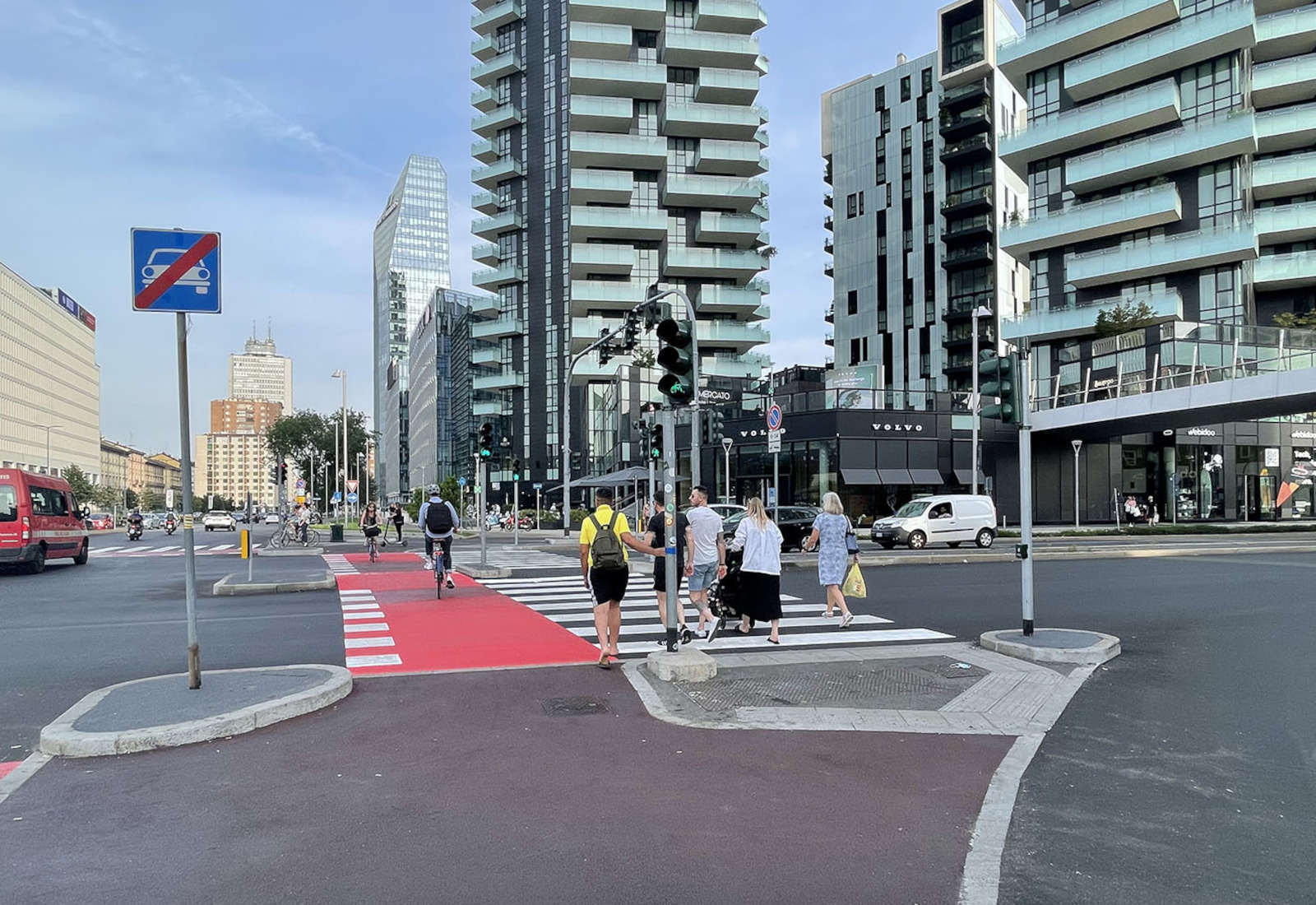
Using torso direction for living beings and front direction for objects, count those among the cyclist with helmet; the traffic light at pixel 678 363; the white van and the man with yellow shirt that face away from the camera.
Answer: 2

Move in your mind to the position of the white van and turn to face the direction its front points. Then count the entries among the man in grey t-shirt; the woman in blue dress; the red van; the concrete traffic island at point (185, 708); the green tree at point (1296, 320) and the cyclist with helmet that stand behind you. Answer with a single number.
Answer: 1

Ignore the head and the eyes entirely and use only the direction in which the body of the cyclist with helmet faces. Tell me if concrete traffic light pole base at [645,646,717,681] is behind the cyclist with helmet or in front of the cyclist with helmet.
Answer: behind

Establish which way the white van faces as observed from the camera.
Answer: facing the viewer and to the left of the viewer

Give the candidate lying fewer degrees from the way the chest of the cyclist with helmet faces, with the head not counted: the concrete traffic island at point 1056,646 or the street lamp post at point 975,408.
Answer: the street lamp post

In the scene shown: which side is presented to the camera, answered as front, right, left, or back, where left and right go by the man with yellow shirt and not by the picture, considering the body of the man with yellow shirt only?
back

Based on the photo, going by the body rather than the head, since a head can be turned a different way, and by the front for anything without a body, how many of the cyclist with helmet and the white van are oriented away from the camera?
1

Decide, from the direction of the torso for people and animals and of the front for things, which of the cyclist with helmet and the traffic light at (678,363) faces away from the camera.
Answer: the cyclist with helmet

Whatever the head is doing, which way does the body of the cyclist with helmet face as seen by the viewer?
away from the camera

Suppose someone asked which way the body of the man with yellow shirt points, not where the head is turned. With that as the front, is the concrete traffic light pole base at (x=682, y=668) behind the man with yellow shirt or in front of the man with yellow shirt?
behind

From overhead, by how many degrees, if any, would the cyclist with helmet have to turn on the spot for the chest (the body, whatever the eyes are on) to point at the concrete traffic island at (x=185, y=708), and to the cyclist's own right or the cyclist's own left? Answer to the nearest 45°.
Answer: approximately 180°

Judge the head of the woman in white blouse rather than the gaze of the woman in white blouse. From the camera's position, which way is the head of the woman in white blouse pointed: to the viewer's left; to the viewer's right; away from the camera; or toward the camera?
away from the camera
